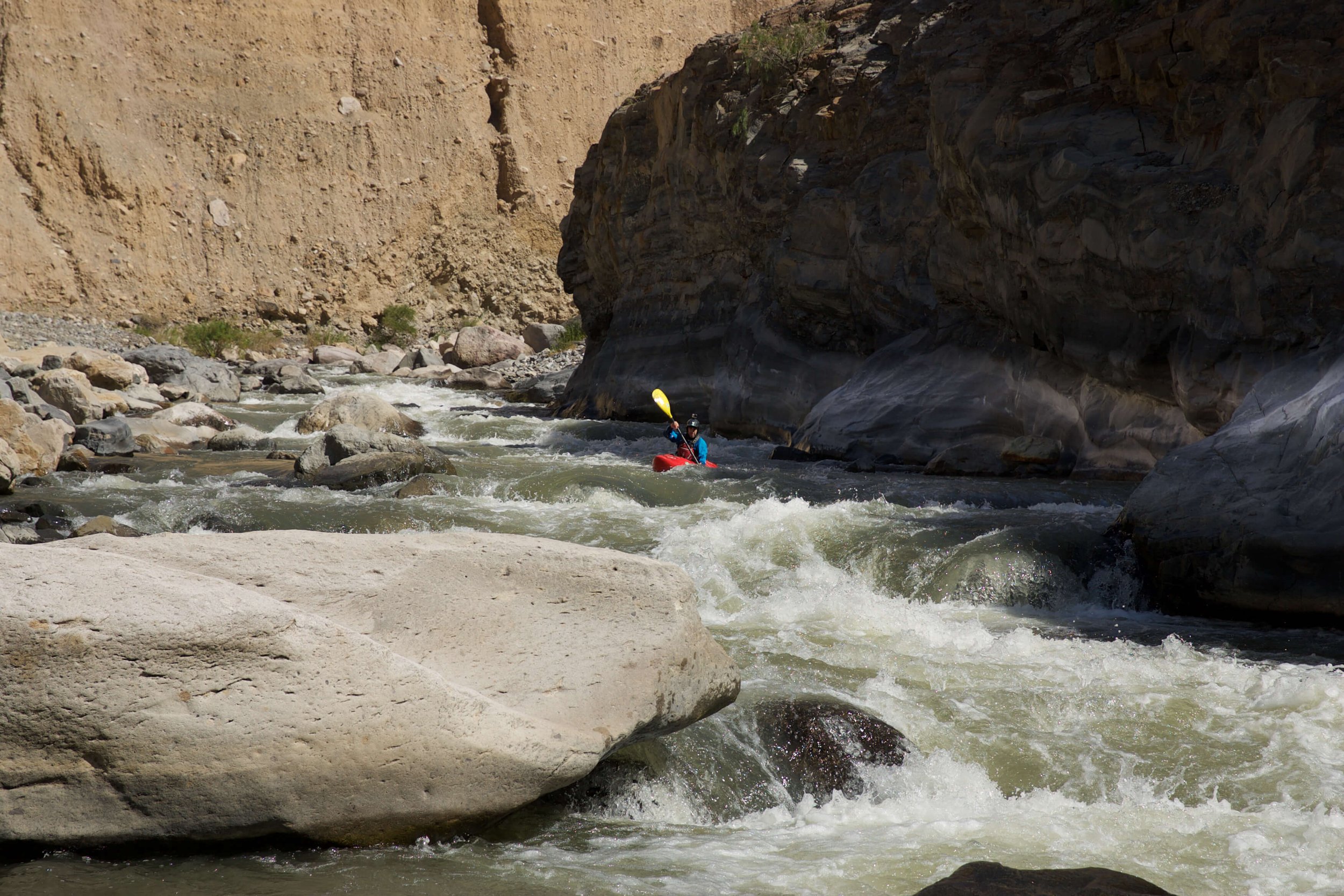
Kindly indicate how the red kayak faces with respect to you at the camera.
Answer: facing the viewer and to the left of the viewer

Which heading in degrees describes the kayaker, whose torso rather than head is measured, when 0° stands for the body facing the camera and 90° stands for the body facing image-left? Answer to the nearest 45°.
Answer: approximately 45°

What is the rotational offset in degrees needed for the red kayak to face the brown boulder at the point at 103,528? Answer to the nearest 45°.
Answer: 0° — it already faces it

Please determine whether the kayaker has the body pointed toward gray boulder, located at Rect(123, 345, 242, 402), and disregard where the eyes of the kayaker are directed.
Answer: no

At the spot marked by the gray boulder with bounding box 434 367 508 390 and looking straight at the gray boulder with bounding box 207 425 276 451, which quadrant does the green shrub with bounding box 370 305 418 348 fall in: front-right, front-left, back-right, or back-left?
back-right

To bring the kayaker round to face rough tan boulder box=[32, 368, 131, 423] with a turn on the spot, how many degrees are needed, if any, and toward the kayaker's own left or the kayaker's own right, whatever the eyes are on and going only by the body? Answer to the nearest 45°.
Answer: approximately 45° to the kayaker's own right

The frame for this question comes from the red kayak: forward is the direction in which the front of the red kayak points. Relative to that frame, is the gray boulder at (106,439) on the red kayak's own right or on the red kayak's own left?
on the red kayak's own right

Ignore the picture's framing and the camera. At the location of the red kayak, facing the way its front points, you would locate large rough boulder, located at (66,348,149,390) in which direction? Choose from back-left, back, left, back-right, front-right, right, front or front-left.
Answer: right

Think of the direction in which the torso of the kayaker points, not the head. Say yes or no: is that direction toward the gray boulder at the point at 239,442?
no

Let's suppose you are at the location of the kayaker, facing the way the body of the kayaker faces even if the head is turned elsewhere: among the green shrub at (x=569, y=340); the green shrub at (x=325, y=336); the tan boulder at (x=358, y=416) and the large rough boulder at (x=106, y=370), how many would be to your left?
0

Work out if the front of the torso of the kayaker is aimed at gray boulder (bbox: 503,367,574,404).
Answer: no

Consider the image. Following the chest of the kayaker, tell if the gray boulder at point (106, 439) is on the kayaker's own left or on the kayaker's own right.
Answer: on the kayaker's own right

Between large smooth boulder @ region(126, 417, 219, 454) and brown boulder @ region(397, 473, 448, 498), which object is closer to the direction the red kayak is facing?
the brown boulder

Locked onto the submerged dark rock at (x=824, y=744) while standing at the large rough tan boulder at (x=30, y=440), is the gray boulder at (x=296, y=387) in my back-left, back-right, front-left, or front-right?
back-left

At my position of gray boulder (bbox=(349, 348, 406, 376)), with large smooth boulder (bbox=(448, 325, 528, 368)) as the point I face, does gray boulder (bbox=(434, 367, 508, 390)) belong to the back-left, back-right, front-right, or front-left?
front-right

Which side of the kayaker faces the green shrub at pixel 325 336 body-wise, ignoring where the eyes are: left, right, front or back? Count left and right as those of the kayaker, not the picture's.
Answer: right
